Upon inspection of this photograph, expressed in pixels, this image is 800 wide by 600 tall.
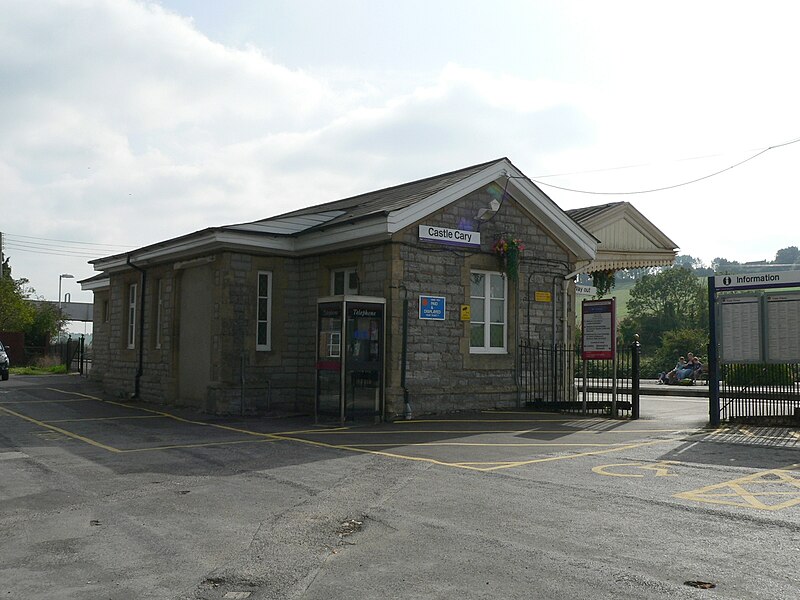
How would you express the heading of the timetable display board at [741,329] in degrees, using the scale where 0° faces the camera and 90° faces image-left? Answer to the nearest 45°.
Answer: approximately 0°

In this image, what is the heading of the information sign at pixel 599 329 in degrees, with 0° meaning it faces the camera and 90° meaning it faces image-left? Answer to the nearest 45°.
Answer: approximately 0°

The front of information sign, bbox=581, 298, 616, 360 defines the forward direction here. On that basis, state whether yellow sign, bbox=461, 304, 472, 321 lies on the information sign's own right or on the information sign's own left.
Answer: on the information sign's own right

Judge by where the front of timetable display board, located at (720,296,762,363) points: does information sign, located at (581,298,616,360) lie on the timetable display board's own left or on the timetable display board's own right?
on the timetable display board's own right

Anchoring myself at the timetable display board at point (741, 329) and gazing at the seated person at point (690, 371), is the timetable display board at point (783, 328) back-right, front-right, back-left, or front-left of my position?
back-right
